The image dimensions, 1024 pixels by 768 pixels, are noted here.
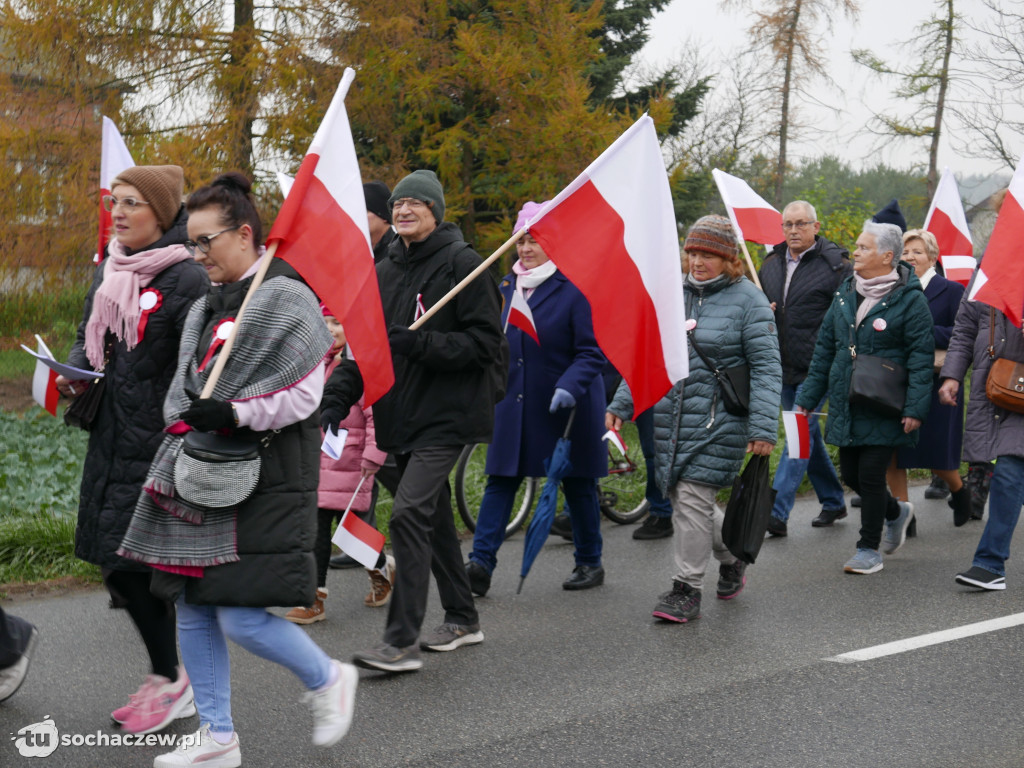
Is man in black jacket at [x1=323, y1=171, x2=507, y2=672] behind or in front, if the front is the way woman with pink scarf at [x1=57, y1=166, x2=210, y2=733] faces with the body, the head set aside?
behind

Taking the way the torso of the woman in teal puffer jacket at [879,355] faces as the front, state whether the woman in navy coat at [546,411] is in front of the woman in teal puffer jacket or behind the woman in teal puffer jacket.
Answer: in front

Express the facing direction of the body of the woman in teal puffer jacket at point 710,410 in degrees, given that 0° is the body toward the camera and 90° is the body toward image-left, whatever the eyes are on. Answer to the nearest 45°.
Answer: approximately 45°

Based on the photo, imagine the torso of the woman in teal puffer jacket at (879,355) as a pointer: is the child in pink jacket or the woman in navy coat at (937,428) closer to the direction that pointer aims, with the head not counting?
the child in pink jacket

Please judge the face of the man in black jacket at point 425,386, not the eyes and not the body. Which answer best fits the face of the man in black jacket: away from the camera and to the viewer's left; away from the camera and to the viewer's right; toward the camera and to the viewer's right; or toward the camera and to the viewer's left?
toward the camera and to the viewer's left

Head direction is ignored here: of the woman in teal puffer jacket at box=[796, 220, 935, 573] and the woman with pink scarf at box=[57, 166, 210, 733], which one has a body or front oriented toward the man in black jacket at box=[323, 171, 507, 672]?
the woman in teal puffer jacket

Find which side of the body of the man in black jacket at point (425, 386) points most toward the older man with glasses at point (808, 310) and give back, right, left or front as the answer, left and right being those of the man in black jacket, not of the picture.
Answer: back

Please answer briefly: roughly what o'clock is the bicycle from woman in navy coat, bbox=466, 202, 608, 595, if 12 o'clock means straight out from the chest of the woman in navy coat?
The bicycle is roughly at 5 o'clock from the woman in navy coat.

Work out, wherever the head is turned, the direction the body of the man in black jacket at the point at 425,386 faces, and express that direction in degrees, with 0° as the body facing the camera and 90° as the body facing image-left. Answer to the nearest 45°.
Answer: approximately 45°

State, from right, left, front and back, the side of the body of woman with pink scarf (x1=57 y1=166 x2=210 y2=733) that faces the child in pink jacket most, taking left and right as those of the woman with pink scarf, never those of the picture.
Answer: back

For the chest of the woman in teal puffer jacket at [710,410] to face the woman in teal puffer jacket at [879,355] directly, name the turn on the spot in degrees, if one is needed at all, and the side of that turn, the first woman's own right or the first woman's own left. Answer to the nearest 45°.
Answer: approximately 180°

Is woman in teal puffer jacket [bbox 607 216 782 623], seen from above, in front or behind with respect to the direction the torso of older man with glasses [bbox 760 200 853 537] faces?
in front

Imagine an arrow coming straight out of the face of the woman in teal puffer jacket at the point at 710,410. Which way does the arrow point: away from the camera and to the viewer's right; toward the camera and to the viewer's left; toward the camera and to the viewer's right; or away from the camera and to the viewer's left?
toward the camera and to the viewer's left

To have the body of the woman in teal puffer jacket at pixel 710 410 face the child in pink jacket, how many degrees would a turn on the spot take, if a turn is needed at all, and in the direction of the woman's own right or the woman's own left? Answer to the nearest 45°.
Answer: approximately 45° to the woman's own right

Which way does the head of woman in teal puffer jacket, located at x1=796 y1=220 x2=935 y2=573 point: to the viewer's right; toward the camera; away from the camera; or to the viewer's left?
to the viewer's left

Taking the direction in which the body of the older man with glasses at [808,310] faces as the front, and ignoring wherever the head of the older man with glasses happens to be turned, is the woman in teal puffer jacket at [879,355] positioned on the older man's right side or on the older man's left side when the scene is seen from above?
on the older man's left side
